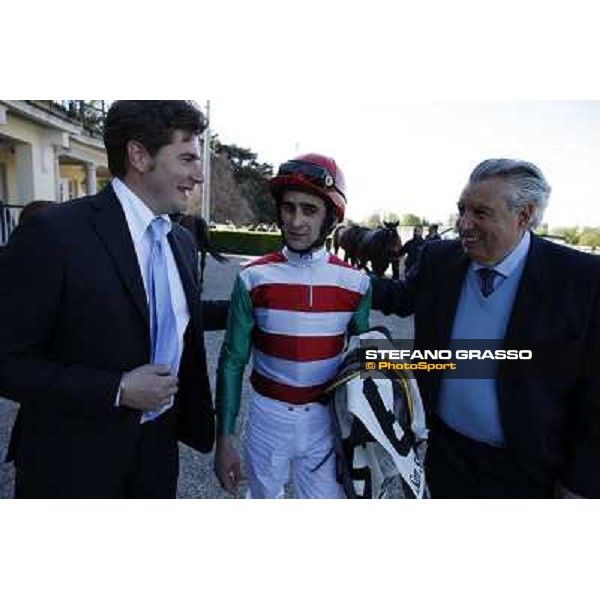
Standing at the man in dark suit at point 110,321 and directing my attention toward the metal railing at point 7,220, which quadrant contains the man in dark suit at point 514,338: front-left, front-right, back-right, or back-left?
back-right

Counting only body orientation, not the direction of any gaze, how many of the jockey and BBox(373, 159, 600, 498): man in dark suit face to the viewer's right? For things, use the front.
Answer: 0

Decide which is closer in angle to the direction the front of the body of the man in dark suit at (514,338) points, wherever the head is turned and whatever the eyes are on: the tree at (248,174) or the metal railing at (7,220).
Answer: the metal railing

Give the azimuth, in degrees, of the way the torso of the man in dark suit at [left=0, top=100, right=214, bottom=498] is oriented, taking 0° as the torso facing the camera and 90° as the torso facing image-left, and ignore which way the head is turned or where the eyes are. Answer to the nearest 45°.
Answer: approximately 315°

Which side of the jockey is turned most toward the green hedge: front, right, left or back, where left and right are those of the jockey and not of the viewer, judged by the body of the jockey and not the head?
back

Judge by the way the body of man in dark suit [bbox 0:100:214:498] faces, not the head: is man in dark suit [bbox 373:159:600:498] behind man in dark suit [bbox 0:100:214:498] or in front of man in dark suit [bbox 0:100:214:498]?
in front

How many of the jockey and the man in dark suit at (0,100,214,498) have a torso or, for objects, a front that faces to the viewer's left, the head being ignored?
0

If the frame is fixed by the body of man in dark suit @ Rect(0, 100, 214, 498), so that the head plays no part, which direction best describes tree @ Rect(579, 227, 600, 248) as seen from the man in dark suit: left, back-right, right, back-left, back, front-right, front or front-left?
front-left

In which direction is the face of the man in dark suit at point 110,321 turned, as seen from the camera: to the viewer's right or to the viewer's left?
to the viewer's right

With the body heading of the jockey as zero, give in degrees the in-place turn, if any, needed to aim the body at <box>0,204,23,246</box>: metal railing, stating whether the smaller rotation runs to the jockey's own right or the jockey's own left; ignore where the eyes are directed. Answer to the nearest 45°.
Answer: approximately 135° to the jockey's own right
